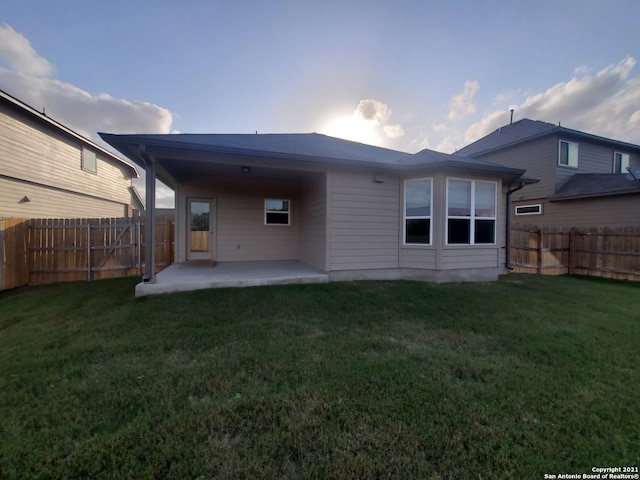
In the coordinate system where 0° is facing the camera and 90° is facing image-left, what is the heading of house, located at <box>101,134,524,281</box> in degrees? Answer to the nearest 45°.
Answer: approximately 180°

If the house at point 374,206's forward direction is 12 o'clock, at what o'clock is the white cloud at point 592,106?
The white cloud is roughly at 2 o'clock from the house.

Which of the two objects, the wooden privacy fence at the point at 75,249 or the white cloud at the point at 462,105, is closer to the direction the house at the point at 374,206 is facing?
the white cloud

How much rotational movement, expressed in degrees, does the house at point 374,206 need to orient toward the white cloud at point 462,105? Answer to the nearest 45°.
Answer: approximately 45° to its right

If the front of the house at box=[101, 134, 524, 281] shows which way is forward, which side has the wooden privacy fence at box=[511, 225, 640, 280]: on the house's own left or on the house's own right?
on the house's own right

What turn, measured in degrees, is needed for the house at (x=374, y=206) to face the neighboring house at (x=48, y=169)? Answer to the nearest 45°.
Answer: approximately 90° to its left

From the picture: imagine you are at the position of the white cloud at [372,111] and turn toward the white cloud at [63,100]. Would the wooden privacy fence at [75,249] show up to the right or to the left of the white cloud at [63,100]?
left

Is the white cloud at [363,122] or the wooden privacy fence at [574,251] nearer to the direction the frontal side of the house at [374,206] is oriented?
the white cloud

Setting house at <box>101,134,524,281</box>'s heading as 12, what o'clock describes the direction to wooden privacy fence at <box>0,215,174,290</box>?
The wooden privacy fence is roughly at 9 o'clock from the house.

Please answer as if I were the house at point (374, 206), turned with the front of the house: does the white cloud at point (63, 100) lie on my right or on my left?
on my left

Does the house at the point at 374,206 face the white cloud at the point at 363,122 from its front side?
yes

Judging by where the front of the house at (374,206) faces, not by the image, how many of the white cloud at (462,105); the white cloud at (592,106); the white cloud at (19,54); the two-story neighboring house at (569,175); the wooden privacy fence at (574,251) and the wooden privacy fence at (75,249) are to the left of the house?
2

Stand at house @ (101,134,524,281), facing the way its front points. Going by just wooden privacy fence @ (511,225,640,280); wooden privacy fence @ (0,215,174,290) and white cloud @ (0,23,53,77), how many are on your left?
2
